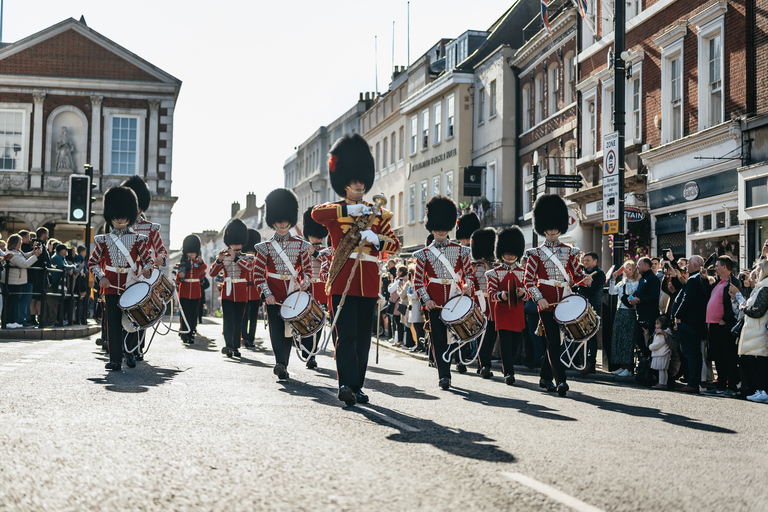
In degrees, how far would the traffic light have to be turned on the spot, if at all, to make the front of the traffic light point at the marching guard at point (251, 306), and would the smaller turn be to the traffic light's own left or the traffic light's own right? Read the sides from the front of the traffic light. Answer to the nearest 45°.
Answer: approximately 45° to the traffic light's own left

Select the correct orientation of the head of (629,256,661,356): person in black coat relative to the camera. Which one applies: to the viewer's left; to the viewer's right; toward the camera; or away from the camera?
to the viewer's left

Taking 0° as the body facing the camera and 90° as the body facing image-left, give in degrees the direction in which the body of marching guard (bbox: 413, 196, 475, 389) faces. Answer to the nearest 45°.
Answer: approximately 0°

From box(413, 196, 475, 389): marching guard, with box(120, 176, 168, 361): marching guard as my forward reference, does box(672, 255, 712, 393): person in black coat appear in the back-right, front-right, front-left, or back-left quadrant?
back-right

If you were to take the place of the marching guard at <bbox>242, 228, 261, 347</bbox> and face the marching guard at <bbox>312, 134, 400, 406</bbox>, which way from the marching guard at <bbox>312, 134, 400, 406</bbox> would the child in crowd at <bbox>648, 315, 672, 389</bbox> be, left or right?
left

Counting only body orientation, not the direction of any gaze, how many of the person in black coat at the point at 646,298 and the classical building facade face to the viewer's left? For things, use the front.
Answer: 1

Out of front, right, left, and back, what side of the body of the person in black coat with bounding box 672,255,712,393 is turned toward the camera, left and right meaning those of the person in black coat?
left

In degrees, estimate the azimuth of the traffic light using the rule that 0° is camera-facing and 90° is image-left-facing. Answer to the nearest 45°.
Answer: approximately 0°

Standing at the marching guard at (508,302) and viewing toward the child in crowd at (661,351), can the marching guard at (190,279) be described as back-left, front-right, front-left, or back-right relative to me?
back-left

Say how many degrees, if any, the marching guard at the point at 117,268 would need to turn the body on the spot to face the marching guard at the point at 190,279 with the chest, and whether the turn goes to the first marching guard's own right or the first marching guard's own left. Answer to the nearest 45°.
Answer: approximately 180°

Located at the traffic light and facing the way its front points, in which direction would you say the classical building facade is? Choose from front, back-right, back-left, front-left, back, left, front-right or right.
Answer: back

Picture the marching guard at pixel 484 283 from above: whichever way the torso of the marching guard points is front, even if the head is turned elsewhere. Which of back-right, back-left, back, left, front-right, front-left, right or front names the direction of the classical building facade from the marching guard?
back-right
